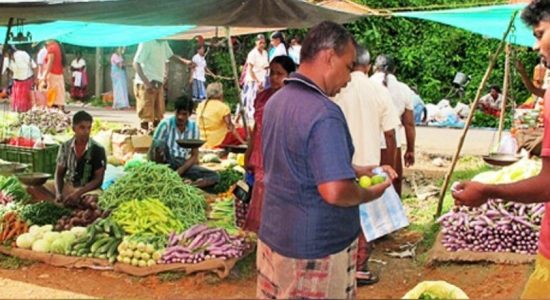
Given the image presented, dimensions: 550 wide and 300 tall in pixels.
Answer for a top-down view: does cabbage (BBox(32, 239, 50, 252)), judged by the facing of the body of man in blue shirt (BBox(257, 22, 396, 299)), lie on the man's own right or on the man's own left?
on the man's own left

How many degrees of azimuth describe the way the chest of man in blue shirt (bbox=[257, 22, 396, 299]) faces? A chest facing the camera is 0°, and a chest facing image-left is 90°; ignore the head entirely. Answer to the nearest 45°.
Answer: approximately 225°

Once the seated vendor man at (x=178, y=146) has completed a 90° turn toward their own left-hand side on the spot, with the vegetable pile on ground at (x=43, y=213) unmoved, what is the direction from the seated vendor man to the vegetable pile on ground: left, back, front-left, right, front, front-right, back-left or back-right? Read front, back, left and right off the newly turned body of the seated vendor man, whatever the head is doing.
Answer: back

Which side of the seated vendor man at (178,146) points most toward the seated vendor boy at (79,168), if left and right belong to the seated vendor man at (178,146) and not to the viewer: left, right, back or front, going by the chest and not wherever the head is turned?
right

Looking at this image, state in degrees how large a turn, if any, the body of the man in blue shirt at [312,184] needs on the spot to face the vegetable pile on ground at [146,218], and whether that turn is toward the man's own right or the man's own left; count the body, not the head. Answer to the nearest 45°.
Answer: approximately 90° to the man's own left

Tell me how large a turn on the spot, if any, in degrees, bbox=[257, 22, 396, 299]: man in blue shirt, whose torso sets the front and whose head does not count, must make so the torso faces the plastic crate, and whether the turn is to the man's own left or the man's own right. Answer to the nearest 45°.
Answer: approximately 90° to the man's own left

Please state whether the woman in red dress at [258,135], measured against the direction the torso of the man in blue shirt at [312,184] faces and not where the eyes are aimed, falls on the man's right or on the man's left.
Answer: on the man's left

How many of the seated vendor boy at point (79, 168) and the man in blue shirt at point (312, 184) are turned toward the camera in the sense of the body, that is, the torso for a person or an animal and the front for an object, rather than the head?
1
